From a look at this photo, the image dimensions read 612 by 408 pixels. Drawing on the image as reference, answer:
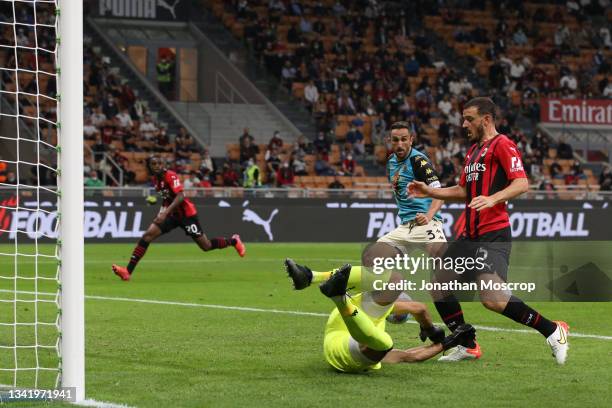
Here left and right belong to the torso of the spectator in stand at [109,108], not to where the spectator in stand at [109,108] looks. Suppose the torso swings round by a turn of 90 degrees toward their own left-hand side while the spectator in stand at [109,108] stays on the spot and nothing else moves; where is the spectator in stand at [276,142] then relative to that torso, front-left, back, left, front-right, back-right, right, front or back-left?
front

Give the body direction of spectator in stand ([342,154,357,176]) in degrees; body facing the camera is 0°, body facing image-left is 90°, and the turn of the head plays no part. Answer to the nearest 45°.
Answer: approximately 0°

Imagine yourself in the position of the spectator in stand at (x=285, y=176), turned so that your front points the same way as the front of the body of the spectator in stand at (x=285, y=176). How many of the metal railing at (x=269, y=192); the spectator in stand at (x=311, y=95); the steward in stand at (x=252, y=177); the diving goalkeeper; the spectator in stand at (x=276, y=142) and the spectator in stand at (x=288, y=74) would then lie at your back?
3

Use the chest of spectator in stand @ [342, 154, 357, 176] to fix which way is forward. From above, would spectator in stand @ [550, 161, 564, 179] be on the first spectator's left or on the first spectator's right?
on the first spectator's left
